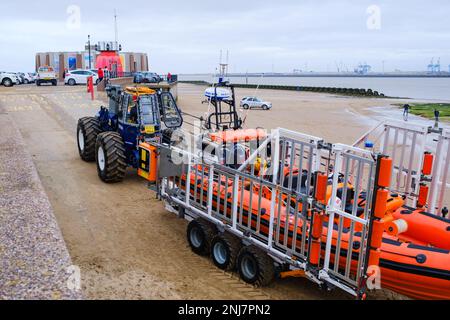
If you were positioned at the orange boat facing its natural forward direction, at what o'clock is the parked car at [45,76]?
The parked car is roughly at 6 o'clock from the orange boat.

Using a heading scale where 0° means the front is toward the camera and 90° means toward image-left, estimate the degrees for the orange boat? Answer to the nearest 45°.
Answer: approximately 315°

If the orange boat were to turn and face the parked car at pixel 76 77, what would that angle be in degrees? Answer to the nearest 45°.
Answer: approximately 180°

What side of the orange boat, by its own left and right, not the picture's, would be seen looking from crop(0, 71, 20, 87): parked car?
back

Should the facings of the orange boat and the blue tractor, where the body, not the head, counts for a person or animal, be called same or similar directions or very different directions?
very different directions

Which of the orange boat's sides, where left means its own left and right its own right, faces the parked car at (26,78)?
back
